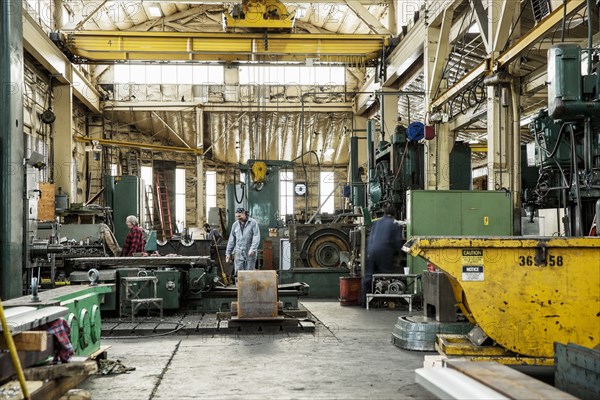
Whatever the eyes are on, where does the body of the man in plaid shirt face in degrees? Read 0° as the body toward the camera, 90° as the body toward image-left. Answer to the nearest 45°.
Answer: approximately 90°

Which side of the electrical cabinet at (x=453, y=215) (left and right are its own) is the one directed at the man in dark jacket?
right

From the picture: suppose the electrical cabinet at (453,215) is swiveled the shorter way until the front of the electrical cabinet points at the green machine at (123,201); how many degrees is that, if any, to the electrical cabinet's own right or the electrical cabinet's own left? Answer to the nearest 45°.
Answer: approximately 135° to the electrical cabinet's own right

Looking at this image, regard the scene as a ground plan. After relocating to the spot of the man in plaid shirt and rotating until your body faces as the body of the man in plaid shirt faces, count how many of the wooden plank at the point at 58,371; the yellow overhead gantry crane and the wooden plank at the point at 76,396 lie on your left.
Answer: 2

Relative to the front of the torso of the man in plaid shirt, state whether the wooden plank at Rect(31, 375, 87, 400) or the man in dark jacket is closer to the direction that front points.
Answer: the wooden plank

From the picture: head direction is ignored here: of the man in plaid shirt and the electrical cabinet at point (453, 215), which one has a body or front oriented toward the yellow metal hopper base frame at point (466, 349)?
the electrical cabinet

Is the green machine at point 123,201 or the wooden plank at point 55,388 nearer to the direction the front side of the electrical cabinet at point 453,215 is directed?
the wooden plank

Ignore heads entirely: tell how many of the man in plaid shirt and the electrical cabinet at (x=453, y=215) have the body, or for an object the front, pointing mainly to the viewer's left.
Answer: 1

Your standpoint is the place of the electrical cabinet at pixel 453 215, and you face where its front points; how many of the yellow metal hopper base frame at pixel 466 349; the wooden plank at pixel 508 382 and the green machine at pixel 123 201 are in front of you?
2

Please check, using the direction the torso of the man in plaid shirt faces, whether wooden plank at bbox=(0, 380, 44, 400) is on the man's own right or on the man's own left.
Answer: on the man's own left

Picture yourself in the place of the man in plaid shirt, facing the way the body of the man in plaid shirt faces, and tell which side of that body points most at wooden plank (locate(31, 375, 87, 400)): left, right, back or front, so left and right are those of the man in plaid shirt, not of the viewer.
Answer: left

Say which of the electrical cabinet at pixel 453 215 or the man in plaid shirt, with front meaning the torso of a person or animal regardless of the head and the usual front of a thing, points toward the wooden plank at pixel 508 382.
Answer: the electrical cabinet
